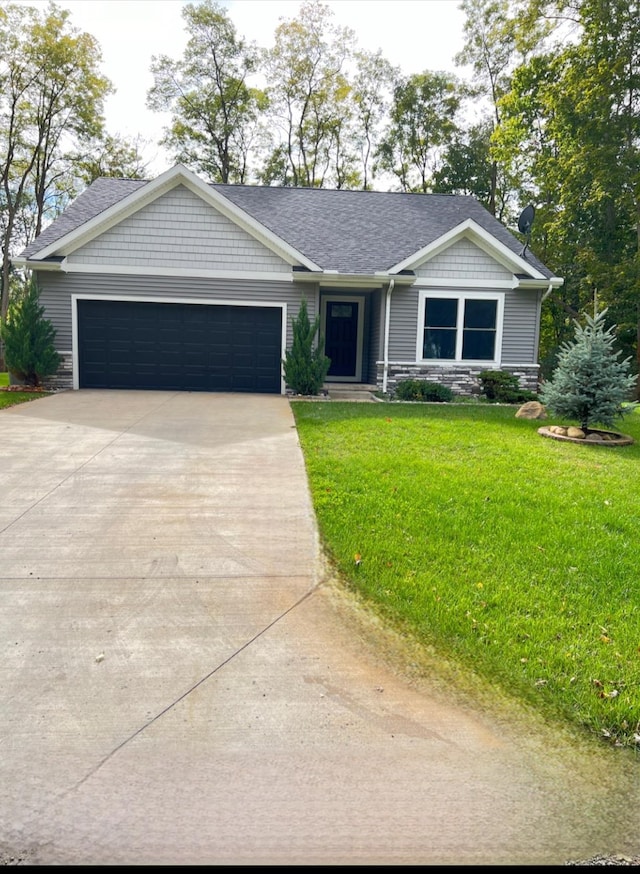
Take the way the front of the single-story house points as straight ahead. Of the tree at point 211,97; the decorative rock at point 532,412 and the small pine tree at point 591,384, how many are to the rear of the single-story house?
1

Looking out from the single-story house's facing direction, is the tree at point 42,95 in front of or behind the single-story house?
behind

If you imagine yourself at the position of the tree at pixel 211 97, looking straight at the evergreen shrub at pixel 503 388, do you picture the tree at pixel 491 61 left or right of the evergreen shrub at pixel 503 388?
left

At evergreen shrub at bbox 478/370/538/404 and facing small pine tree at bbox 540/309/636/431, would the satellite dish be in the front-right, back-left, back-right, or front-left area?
back-left

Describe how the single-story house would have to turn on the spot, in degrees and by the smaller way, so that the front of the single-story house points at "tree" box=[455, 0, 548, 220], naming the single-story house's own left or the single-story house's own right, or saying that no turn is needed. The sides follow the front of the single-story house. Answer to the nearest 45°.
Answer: approximately 135° to the single-story house's own left

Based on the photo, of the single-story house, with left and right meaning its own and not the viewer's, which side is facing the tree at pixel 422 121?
back

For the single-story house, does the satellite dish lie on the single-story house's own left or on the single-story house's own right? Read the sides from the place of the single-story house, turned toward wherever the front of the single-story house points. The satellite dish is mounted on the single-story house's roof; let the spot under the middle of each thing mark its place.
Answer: on the single-story house's own left

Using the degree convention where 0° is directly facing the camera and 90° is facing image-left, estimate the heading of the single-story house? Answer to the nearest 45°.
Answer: approximately 0°

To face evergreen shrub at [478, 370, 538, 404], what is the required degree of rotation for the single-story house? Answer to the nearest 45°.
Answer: approximately 90° to its left

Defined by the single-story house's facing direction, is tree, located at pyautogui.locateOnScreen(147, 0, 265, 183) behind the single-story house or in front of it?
behind
